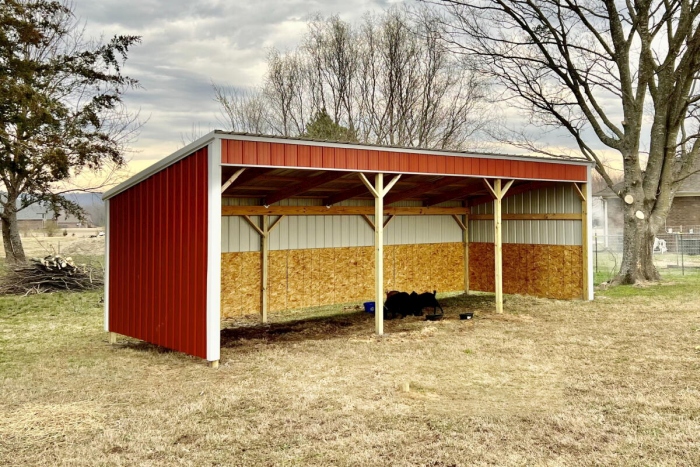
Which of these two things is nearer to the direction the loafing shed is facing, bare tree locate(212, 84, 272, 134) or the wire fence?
the wire fence

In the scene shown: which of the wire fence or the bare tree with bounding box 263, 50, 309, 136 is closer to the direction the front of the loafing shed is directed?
the wire fence

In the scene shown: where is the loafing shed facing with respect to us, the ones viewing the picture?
facing the viewer and to the right of the viewer

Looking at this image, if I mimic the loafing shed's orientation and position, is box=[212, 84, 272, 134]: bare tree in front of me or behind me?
behind

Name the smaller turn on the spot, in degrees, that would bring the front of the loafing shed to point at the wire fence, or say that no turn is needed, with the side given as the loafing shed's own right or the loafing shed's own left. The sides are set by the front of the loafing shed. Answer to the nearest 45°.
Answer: approximately 90° to the loafing shed's own left

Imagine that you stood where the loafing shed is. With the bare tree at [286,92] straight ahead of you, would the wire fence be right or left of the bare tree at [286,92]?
right

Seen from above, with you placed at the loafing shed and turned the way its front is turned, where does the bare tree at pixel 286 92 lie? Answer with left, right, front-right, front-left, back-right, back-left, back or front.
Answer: back-left
